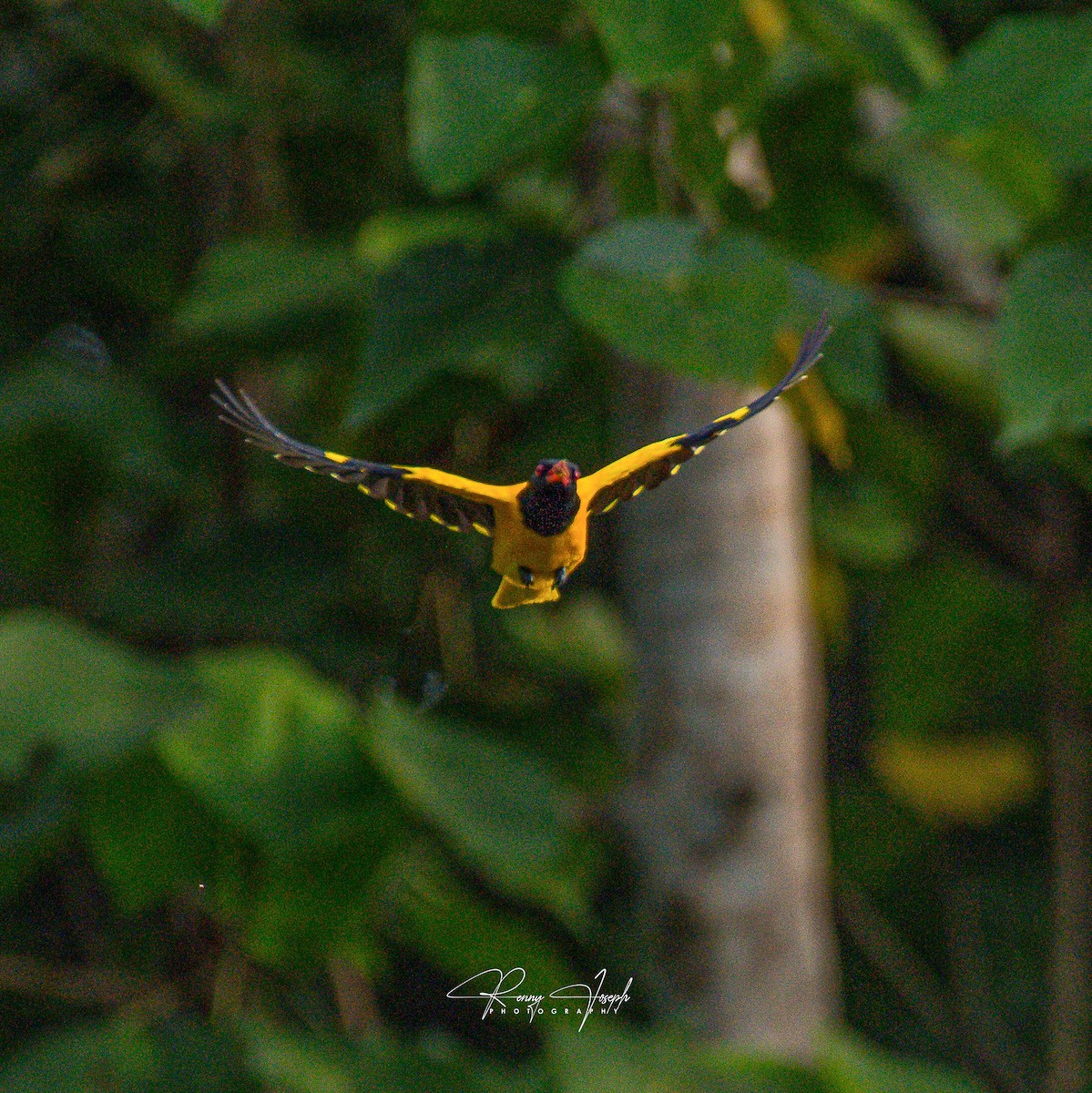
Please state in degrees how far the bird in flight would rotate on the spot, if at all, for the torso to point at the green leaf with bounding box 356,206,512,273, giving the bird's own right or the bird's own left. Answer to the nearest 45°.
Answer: approximately 180°

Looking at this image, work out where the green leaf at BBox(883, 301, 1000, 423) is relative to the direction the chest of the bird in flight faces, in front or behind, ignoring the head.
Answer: behind

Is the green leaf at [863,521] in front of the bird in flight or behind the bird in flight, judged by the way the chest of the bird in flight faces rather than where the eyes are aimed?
behind

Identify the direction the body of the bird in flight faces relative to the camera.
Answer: toward the camera
